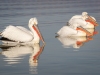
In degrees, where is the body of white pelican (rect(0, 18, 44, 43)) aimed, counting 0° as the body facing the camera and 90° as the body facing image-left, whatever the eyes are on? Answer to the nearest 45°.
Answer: approximately 270°
